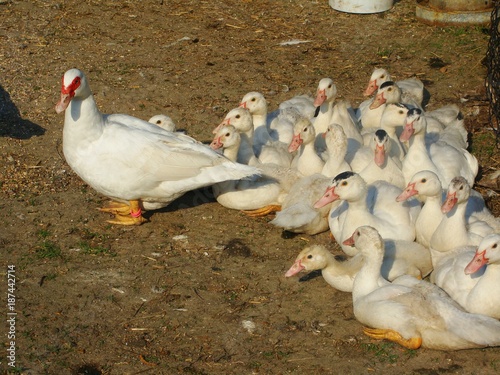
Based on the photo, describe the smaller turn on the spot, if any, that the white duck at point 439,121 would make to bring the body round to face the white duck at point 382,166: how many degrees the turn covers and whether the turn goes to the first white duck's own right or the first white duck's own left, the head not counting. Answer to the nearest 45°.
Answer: approximately 45° to the first white duck's own left

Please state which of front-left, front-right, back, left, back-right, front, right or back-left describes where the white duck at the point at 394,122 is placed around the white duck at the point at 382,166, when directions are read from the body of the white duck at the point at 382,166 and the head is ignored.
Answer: back

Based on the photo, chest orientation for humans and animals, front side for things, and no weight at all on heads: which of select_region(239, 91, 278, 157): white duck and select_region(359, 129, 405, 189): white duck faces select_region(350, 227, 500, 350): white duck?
select_region(359, 129, 405, 189): white duck

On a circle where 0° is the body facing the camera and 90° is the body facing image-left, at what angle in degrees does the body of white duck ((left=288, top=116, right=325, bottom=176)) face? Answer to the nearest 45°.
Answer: approximately 45°

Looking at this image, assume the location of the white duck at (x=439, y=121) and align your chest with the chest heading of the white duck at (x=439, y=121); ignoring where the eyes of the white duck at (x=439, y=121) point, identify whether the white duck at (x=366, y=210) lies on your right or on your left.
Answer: on your left

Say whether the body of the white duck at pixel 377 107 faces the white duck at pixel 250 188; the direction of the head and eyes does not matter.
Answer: yes

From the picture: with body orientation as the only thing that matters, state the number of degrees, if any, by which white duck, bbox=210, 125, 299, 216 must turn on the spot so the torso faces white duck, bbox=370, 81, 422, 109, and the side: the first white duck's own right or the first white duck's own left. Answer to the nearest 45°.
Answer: approximately 135° to the first white duck's own right

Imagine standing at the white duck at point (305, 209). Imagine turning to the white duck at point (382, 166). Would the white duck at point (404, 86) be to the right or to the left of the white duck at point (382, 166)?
left

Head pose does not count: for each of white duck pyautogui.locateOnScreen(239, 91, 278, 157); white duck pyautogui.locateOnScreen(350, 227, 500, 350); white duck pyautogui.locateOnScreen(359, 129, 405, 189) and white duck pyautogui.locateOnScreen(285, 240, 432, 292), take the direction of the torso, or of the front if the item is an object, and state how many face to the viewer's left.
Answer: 3

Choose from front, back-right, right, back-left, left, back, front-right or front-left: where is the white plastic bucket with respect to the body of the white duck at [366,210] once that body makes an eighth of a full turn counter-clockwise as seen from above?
back

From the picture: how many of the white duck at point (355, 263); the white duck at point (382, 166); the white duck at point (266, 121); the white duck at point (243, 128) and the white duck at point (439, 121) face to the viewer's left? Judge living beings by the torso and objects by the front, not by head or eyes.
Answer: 4

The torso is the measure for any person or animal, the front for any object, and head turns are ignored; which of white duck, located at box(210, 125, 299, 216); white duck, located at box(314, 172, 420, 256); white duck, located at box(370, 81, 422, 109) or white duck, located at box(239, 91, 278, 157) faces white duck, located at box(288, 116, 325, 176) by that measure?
white duck, located at box(370, 81, 422, 109)

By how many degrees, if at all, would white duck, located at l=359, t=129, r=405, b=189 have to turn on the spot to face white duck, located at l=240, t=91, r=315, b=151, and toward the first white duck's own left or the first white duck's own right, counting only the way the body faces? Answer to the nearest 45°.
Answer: approximately 135° to the first white duck's own right
